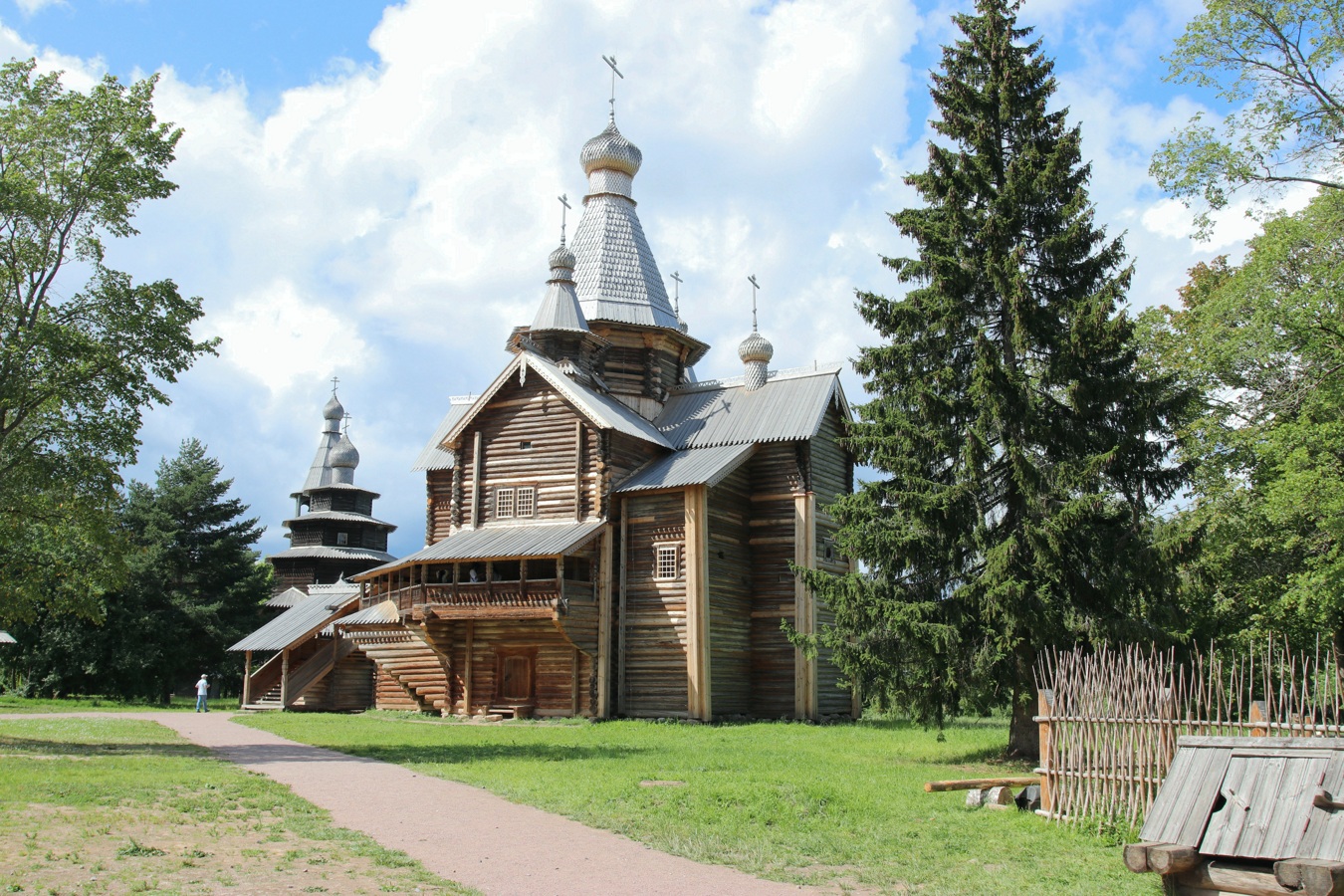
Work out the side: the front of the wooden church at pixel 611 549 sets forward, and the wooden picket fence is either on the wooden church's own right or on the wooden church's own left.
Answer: on the wooden church's own left

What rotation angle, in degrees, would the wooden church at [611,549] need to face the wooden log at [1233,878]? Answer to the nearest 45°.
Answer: approximately 45° to its left

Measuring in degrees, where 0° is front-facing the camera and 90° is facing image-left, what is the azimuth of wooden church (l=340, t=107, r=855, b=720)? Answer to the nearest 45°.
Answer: approximately 45°

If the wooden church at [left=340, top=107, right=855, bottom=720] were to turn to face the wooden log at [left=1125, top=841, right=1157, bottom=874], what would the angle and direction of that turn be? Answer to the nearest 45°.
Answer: approximately 45° to its left

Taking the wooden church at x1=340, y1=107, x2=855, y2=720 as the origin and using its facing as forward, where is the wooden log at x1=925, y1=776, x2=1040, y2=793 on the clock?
The wooden log is roughly at 10 o'clock from the wooden church.

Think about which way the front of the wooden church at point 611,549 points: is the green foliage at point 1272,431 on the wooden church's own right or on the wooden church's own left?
on the wooden church's own left

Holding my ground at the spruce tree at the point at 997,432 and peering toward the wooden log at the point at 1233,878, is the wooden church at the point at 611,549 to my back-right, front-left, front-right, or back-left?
back-right

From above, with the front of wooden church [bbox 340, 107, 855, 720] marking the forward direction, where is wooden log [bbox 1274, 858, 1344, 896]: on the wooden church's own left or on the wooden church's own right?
on the wooden church's own left
